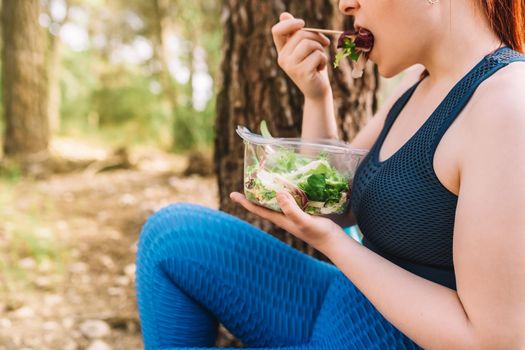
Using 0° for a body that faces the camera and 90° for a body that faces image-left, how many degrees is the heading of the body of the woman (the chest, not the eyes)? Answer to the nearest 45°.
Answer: approximately 90°

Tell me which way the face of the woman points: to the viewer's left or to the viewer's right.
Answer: to the viewer's left

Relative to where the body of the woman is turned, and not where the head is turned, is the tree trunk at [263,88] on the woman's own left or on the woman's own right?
on the woman's own right

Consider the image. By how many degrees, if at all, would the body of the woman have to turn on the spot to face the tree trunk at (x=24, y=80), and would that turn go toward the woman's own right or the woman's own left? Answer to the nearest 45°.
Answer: approximately 45° to the woman's own right
